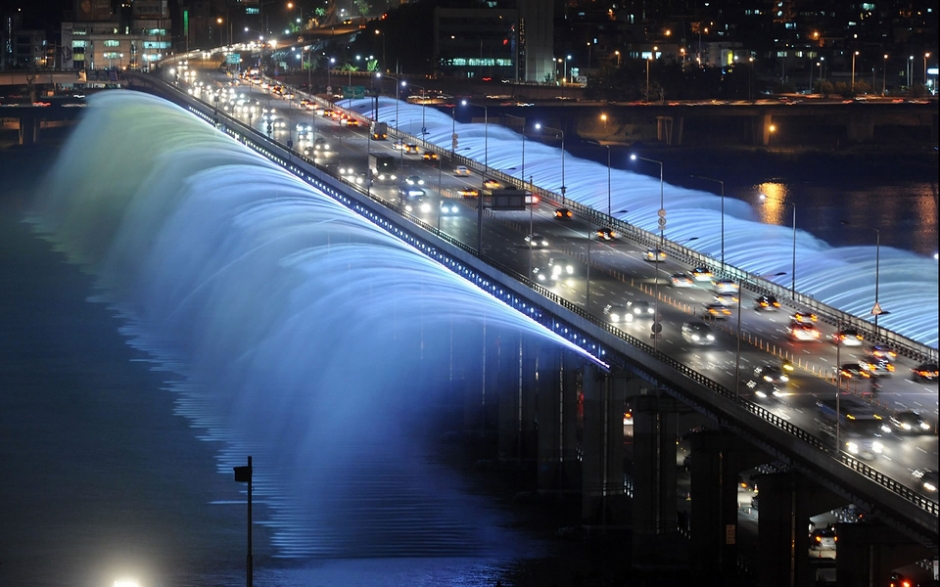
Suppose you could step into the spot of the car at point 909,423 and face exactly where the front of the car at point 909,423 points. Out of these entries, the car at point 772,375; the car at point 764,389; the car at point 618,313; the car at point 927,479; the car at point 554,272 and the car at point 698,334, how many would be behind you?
5

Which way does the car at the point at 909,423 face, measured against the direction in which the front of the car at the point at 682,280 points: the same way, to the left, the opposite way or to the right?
the opposite way

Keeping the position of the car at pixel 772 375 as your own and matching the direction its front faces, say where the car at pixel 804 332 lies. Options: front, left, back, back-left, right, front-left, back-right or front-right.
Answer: back-left

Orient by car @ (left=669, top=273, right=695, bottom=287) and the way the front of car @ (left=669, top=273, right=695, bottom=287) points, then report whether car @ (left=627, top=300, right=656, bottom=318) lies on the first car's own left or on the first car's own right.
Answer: on the first car's own left

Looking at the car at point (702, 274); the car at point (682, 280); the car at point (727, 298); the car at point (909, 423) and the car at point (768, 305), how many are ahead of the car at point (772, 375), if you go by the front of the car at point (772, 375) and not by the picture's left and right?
1

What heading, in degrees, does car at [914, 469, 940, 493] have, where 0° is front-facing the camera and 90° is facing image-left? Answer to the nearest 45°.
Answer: approximately 315°

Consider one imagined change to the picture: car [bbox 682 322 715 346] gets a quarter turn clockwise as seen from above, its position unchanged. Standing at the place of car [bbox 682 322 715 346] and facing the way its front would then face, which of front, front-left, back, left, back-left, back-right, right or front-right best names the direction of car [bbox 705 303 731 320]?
back-right

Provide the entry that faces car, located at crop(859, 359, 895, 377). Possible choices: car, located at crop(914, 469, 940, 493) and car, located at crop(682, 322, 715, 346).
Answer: car, located at crop(682, 322, 715, 346)

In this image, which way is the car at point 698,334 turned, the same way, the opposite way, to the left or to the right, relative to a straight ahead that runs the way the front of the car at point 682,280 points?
the opposite way

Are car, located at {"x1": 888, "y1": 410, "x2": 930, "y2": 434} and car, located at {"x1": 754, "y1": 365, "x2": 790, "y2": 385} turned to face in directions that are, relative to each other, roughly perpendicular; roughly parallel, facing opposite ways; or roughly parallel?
roughly parallel

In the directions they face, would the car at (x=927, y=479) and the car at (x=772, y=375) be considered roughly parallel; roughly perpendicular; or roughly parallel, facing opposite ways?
roughly parallel

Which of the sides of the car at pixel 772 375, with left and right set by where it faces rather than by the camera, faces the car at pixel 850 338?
left

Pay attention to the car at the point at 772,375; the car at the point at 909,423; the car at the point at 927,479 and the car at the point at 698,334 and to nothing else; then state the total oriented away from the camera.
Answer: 0
